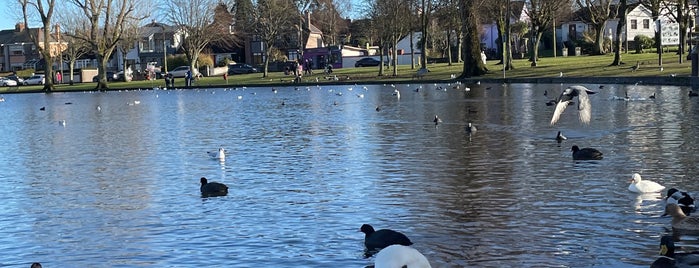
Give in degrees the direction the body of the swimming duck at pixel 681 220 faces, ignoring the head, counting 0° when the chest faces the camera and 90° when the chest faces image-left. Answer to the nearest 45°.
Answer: approximately 90°

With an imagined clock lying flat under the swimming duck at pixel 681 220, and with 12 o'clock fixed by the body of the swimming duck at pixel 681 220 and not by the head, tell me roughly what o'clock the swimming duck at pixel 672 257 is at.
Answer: the swimming duck at pixel 672 257 is roughly at 9 o'clock from the swimming duck at pixel 681 220.

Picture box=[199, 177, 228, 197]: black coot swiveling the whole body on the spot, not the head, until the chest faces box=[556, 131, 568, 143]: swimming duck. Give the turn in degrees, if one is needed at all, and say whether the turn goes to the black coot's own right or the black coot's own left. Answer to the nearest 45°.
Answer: approximately 135° to the black coot's own right

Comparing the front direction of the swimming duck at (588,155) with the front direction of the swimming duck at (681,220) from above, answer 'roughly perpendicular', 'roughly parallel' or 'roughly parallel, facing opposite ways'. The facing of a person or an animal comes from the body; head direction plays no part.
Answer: roughly parallel

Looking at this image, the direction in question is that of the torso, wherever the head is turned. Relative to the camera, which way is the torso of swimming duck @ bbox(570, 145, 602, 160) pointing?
to the viewer's left

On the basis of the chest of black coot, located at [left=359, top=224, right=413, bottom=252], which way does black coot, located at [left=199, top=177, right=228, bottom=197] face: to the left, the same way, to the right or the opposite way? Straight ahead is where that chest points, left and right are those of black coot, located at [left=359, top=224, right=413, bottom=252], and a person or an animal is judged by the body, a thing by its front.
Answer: the same way

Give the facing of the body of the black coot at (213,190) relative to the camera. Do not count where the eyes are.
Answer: to the viewer's left

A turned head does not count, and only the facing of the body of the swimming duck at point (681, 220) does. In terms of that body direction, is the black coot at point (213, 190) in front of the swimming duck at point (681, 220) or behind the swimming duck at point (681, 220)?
in front
